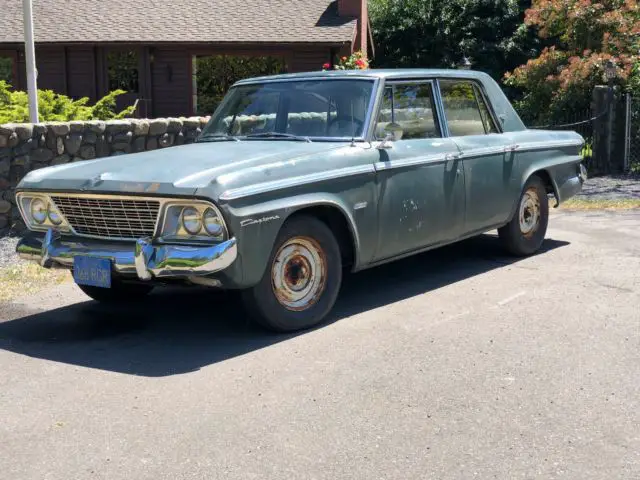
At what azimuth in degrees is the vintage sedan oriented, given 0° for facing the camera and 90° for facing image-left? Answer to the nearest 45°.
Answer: approximately 45°

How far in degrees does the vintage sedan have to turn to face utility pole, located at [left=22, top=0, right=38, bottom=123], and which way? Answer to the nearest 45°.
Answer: approximately 90° to its right

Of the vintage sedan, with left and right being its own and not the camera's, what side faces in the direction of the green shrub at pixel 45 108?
right

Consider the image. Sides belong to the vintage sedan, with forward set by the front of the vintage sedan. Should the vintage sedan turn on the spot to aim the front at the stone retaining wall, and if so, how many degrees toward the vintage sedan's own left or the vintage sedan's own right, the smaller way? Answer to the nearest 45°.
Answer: approximately 90° to the vintage sedan's own right
